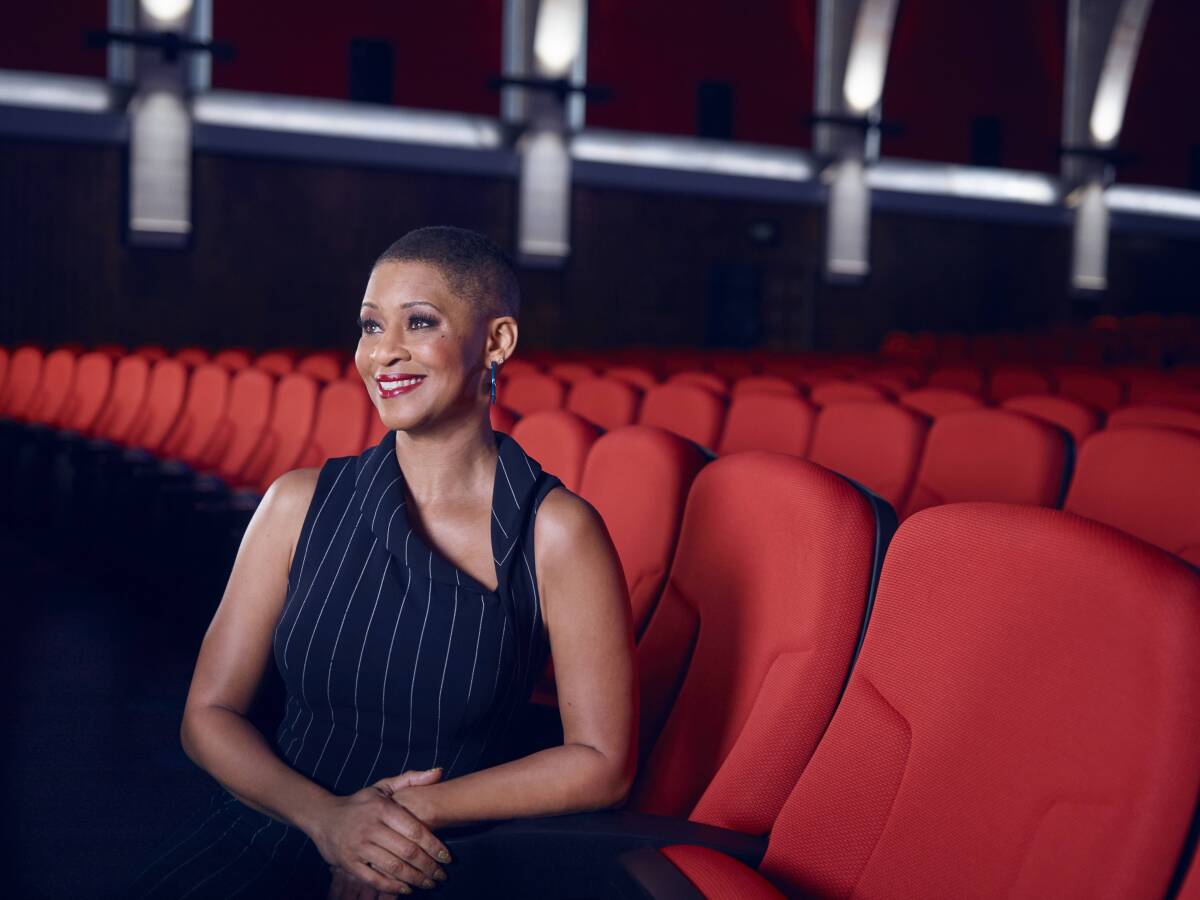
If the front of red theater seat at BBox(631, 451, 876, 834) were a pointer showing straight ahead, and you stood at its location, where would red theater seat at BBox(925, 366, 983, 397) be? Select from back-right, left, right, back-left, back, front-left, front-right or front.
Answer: back-right

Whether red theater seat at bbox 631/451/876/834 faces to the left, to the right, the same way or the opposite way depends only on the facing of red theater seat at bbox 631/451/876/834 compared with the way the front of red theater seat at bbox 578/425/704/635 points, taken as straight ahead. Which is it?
the same way

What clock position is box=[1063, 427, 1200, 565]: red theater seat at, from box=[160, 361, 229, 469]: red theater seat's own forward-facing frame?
box=[1063, 427, 1200, 565]: red theater seat is roughly at 10 o'clock from box=[160, 361, 229, 469]: red theater seat.

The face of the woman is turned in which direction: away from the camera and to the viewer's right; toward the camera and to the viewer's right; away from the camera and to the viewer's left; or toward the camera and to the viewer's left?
toward the camera and to the viewer's left

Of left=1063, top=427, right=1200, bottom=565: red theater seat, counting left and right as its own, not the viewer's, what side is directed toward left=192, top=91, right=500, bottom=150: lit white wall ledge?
right

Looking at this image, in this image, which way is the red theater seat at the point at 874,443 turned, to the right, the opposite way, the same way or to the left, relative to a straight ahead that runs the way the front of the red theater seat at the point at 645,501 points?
the same way
